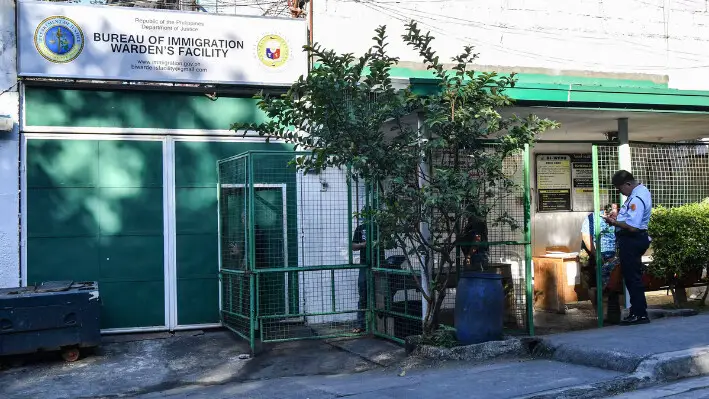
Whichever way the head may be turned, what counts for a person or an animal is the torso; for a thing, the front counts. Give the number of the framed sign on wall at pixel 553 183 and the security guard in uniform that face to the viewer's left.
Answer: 1

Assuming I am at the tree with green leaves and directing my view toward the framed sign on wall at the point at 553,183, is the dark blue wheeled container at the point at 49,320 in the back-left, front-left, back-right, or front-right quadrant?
back-left

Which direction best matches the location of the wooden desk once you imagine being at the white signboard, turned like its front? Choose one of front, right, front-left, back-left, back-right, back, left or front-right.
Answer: left

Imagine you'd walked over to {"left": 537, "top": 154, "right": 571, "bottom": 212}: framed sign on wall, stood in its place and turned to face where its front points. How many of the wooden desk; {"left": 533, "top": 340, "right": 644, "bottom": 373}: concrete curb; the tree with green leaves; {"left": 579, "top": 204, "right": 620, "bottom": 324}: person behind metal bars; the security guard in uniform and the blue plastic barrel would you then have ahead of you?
6

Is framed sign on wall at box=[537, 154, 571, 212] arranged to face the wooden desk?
yes

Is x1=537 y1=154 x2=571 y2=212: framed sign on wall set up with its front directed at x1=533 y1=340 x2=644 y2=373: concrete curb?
yes

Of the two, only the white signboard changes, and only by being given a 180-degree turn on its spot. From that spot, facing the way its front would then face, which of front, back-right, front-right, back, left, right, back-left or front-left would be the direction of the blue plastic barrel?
back-right

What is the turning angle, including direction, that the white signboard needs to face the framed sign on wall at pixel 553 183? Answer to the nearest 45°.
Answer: approximately 90° to its left

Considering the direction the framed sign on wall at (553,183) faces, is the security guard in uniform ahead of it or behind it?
ahead

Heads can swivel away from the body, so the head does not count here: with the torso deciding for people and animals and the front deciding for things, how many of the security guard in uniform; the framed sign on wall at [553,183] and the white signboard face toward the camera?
2

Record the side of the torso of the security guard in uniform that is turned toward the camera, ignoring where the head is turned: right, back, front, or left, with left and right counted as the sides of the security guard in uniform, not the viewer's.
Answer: left

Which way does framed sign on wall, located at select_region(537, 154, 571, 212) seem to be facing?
toward the camera

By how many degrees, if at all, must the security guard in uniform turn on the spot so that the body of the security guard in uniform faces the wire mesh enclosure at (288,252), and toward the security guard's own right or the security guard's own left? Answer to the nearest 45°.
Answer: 0° — they already face it

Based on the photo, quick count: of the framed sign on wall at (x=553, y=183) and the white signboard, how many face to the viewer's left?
0

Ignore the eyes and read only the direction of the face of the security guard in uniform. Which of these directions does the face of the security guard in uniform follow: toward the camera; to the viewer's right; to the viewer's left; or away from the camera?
to the viewer's left

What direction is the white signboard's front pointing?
toward the camera
